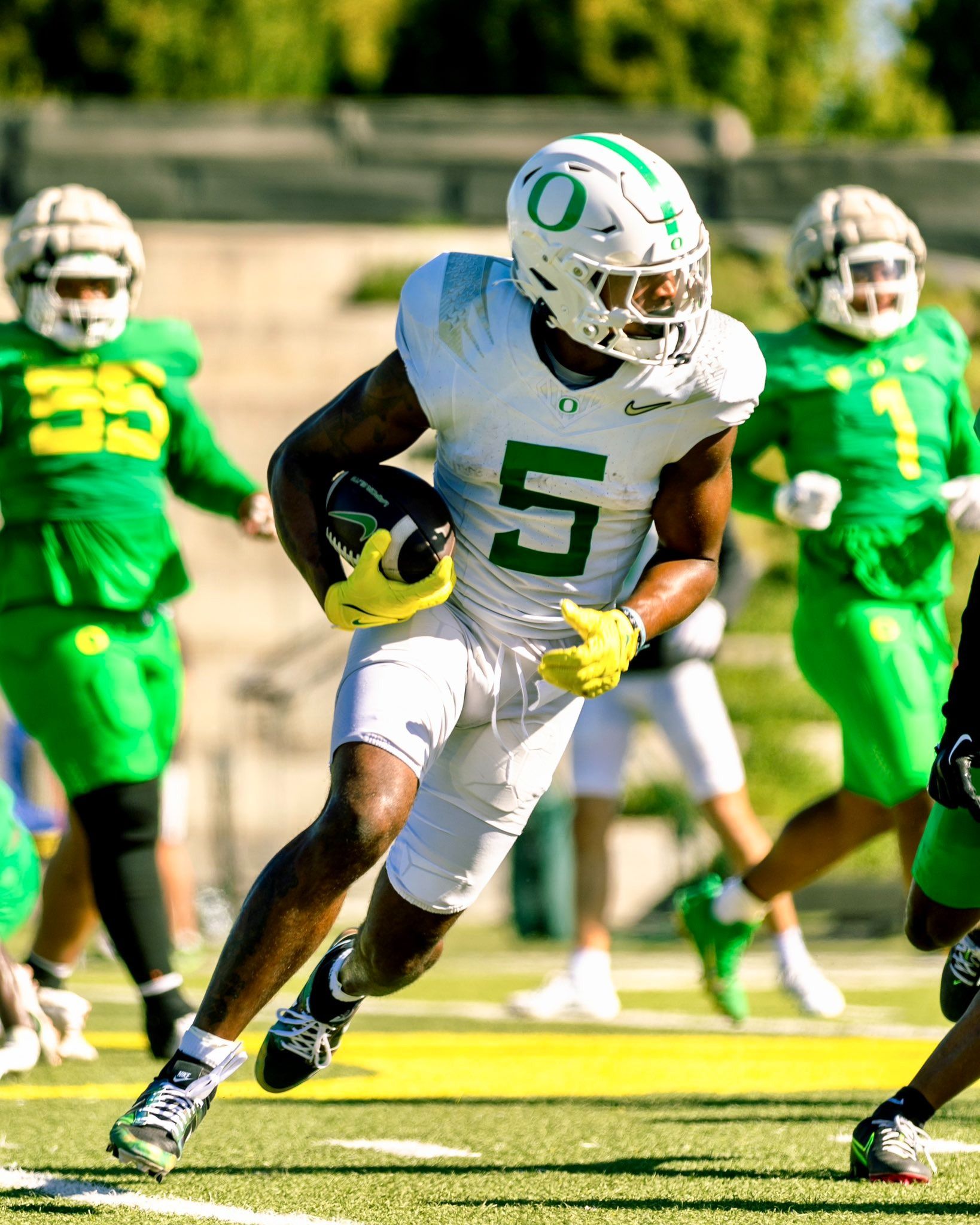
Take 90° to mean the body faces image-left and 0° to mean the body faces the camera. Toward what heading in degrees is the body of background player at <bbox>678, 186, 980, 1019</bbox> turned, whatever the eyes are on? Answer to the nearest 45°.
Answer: approximately 315°

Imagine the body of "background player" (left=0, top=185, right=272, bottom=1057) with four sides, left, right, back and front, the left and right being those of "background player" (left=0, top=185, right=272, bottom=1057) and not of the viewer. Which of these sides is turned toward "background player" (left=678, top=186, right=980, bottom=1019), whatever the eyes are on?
left

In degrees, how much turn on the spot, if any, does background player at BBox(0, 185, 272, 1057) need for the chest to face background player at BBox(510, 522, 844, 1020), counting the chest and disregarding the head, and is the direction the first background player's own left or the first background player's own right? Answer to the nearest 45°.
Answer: approximately 90° to the first background player's own left

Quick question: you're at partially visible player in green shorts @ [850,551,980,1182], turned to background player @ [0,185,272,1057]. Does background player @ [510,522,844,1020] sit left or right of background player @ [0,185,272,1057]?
right

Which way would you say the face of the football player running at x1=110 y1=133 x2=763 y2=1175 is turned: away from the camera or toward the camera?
toward the camera

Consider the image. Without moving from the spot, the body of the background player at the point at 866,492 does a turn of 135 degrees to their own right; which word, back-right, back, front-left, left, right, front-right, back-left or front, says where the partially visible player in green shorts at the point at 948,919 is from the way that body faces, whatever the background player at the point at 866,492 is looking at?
left

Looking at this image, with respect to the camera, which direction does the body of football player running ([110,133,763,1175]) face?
toward the camera

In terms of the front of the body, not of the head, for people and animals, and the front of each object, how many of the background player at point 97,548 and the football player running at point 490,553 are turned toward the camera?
2

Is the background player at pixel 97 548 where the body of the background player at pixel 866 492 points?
no

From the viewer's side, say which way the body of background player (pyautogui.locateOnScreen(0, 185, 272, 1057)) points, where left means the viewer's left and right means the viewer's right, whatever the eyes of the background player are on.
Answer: facing the viewer
